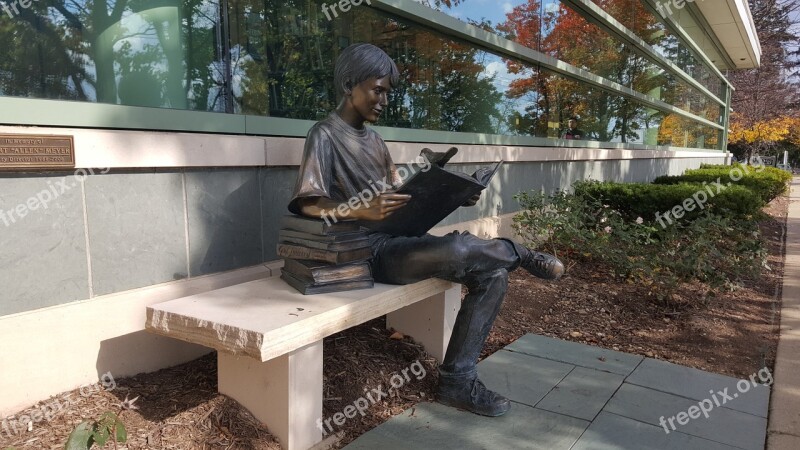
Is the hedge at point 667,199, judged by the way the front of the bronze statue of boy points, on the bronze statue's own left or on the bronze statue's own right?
on the bronze statue's own left

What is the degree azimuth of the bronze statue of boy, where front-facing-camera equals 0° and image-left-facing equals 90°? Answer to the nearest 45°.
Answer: approximately 315°
